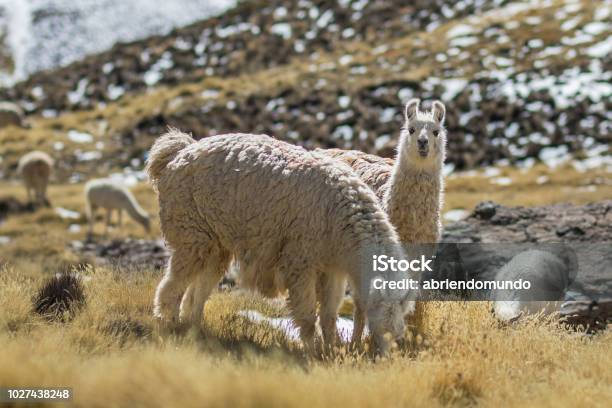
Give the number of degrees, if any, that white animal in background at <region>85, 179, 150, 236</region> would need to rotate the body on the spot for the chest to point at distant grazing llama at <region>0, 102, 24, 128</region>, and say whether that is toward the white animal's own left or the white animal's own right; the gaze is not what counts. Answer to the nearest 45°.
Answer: approximately 90° to the white animal's own left

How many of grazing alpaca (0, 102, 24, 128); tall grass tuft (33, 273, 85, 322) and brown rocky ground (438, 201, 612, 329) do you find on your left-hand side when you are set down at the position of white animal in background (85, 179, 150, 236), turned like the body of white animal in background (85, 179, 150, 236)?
1

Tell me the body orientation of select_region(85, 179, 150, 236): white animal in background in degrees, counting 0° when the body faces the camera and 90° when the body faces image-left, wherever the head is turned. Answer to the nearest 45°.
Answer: approximately 270°

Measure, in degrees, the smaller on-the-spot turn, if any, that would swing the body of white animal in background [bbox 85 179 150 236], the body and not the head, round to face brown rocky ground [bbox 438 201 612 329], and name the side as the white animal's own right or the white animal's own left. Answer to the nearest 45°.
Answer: approximately 45° to the white animal's own right

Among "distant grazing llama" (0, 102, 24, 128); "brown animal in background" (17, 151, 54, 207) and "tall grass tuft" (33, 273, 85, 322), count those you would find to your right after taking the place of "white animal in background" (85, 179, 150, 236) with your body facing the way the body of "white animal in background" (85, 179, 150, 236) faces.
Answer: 1

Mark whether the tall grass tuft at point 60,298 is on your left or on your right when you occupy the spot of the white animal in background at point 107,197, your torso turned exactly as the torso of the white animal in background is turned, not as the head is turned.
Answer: on your right

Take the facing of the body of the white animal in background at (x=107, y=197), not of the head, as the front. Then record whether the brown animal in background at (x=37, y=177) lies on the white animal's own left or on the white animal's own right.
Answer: on the white animal's own left
